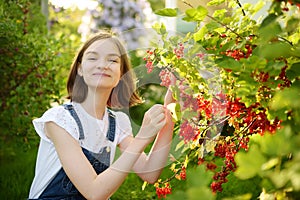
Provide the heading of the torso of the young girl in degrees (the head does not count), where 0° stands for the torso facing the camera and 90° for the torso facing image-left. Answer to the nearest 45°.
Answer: approximately 315°
